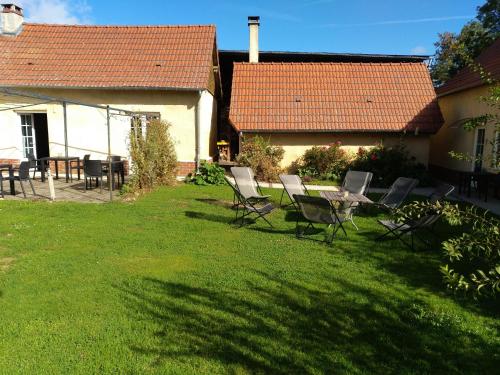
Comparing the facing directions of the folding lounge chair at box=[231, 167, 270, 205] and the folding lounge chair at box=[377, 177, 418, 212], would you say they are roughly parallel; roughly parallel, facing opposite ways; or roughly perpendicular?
roughly perpendicular

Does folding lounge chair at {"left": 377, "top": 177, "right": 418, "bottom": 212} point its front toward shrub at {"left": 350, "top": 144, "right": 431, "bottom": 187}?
no

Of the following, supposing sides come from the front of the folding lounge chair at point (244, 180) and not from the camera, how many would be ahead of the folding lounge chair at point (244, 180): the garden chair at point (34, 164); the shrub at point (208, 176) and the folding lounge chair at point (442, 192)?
1

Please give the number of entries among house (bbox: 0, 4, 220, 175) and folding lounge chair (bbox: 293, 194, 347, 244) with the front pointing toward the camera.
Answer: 1

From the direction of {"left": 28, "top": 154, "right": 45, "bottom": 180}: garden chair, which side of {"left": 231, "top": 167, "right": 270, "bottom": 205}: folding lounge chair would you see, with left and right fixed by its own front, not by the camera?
back

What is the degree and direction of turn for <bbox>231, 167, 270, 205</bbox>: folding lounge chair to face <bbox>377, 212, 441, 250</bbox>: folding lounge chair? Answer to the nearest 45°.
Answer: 0° — it already faces it

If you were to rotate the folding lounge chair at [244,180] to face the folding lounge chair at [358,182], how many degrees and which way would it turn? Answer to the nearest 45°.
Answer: approximately 45° to its left

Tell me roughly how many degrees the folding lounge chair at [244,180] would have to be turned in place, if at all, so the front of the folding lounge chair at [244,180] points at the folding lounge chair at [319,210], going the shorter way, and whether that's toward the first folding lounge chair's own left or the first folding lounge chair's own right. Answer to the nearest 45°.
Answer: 0° — it already faces it

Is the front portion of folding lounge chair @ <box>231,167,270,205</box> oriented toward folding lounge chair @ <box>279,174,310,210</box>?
no

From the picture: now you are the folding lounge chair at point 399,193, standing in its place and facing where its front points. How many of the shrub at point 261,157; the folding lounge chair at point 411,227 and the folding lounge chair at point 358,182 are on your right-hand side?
2

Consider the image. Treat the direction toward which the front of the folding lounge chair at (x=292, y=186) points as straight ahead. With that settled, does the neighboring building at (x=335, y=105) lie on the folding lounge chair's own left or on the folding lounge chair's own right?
on the folding lounge chair's own left

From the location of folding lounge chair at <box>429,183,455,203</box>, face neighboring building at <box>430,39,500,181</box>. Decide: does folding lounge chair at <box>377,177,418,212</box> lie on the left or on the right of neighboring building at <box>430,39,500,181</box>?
left

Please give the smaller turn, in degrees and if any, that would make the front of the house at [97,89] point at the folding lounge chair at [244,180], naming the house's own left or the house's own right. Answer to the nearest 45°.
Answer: approximately 45° to the house's own left

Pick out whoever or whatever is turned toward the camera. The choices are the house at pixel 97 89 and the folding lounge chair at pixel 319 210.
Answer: the house

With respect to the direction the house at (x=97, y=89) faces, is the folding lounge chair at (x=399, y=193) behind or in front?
in front

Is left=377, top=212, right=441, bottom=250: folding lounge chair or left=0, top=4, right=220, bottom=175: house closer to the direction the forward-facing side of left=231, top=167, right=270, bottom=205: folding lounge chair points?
the folding lounge chair

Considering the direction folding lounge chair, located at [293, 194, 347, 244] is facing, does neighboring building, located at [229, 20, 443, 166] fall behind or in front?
in front

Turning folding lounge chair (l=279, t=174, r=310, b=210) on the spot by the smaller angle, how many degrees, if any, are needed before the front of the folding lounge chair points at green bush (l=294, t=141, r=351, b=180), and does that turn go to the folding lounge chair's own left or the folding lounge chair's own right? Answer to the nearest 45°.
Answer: approximately 135° to the folding lounge chair's own left

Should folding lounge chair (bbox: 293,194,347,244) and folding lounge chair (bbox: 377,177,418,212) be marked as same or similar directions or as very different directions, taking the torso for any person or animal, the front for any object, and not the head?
very different directions

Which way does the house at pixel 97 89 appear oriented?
toward the camera

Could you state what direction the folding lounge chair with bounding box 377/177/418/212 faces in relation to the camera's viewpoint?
facing the viewer and to the left of the viewer

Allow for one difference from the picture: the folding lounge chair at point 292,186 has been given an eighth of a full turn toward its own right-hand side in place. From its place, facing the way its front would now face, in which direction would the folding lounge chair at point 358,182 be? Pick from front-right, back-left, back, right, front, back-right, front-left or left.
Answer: left

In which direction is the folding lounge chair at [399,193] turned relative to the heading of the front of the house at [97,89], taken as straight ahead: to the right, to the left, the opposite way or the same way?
to the right

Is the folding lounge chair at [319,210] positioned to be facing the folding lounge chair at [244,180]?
no

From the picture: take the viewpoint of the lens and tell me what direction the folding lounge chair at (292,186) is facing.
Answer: facing the viewer and to the right of the viewer
